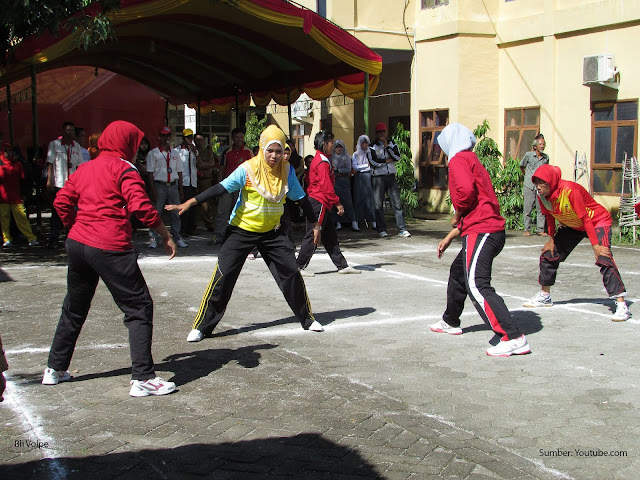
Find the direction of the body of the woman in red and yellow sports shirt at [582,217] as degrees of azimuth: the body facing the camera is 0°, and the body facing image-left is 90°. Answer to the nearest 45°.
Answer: approximately 45°

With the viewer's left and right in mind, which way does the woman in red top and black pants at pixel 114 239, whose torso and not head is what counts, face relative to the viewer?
facing away from the viewer and to the right of the viewer

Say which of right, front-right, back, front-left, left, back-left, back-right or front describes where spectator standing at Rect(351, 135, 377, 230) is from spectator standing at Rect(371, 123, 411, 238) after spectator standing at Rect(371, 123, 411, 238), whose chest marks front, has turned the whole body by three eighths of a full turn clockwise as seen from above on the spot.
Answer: front

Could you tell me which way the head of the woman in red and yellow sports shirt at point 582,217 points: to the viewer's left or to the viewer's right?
to the viewer's left

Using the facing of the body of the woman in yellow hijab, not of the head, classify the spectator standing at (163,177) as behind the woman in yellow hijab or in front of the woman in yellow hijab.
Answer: behind

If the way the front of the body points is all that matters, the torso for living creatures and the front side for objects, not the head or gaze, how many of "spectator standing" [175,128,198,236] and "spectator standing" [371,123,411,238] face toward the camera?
2

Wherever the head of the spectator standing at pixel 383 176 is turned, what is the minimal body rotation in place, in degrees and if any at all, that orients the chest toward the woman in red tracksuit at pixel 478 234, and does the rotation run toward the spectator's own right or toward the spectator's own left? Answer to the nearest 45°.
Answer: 0° — they already face them

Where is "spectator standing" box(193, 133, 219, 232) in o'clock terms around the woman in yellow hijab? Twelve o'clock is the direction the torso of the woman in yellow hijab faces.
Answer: The spectator standing is roughly at 6 o'clock from the woman in yellow hijab.

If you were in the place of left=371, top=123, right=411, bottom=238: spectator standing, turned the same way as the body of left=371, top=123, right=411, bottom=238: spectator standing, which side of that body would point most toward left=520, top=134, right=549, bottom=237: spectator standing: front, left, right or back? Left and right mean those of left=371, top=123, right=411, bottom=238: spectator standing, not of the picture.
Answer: left

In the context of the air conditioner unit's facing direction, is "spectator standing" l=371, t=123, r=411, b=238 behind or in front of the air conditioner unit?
in front
